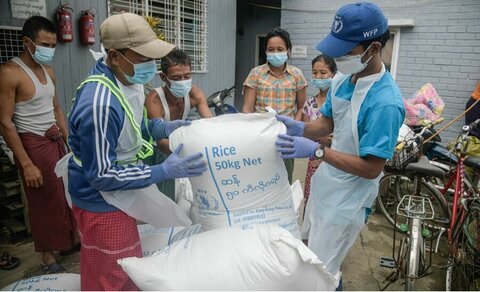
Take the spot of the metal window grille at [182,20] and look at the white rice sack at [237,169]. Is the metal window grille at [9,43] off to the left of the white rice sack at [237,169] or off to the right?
right

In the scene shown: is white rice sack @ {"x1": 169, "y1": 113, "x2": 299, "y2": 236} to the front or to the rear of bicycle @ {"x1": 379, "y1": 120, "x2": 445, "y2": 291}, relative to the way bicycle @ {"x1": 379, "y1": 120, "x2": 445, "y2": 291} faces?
to the rear

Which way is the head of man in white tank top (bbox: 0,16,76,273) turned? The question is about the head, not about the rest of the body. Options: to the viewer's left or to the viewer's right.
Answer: to the viewer's right

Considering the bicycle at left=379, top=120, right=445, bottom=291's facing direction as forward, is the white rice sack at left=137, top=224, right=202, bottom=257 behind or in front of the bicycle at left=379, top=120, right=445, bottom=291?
behind

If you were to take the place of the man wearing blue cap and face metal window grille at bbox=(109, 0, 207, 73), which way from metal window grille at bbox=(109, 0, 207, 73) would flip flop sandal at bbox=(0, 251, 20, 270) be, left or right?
left

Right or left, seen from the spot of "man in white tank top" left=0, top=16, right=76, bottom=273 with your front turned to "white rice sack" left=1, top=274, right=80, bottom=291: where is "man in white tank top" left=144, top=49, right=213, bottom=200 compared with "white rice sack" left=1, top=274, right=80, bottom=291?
left

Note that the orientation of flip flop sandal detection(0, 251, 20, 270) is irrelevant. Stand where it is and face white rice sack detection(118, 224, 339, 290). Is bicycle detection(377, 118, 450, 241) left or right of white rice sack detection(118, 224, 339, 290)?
left
